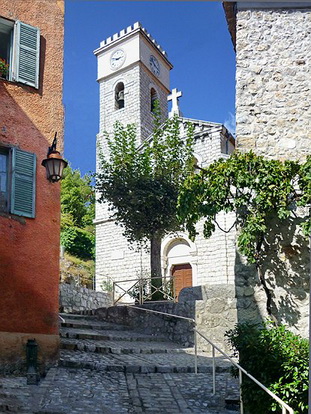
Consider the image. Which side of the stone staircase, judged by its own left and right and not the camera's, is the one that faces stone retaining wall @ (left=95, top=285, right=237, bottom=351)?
back

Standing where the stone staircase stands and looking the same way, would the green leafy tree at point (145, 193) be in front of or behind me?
behind

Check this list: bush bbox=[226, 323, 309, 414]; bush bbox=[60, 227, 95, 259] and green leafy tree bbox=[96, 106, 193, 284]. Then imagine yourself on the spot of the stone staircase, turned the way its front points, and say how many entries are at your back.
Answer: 2

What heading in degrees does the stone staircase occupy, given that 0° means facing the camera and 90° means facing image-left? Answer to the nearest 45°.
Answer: approximately 0°

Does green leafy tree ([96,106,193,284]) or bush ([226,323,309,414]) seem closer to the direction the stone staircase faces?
the bush

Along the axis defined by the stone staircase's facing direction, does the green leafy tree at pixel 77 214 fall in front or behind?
behind
